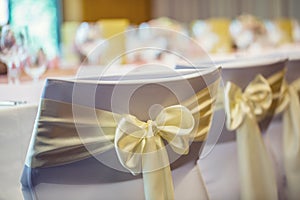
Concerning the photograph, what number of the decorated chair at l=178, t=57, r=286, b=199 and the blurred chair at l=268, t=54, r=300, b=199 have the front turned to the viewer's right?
0

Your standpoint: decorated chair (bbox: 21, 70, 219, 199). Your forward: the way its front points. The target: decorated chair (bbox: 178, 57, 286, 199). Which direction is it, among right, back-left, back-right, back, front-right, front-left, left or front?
right

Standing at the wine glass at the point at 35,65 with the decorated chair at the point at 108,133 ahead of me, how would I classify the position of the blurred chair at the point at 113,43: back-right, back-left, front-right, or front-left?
back-left

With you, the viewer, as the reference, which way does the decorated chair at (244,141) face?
facing away from the viewer and to the left of the viewer

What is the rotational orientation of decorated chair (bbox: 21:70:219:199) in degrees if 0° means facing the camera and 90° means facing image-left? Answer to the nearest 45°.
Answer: approximately 135°

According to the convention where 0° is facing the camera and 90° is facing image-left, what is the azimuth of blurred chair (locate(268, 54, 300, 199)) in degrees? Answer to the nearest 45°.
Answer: approximately 135°

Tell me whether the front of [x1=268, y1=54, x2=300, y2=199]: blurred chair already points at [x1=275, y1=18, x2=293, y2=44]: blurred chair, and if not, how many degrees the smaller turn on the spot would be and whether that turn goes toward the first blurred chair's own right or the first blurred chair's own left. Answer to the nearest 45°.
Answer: approximately 45° to the first blurred chair's own right

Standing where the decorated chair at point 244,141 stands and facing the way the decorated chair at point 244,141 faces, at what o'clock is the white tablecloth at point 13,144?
The white tablecloth is roughly at 9 o'clock from the decorated chair.

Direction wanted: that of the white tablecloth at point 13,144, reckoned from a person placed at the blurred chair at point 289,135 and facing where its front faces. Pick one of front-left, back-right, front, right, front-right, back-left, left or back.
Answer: left

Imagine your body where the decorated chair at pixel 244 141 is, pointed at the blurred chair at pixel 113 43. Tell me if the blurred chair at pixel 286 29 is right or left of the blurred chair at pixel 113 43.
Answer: right
